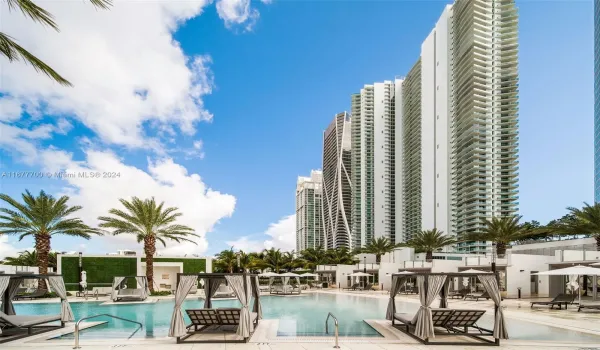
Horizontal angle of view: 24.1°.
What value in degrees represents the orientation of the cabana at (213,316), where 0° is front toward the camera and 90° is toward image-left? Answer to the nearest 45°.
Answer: approximately 180°

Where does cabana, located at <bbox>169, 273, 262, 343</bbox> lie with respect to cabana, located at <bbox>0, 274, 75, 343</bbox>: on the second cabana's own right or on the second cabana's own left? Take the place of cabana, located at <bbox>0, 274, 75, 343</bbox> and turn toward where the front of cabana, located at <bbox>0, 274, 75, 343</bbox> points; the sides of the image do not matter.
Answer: on the second cabana's own right

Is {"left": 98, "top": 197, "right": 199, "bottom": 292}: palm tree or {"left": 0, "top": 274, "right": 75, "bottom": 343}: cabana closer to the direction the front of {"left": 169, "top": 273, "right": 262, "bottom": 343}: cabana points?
the palm tree

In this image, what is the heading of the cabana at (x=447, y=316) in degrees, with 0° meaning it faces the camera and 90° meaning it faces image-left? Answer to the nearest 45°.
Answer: approximately 135°

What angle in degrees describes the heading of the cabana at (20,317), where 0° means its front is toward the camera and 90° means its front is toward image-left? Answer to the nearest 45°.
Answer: approximately 225°
